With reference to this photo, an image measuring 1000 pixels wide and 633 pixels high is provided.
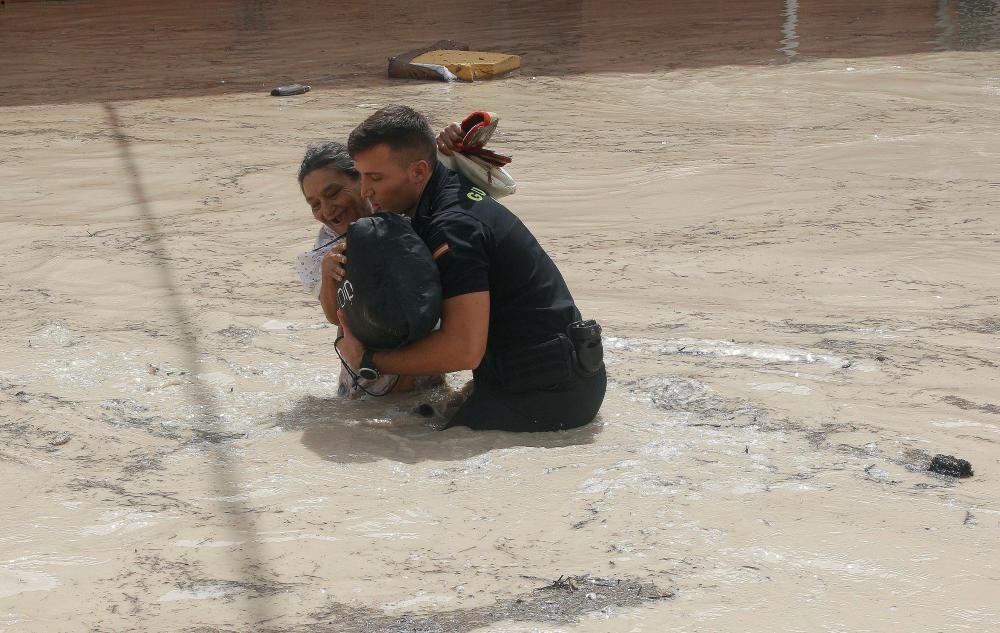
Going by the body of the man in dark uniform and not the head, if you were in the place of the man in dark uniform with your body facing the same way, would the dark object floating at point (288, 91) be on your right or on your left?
on your right

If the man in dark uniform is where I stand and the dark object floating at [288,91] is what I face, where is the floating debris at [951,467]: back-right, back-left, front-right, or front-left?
back-right

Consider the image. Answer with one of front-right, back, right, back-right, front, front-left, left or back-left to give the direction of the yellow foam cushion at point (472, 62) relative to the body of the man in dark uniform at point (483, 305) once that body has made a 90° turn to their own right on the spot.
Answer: front

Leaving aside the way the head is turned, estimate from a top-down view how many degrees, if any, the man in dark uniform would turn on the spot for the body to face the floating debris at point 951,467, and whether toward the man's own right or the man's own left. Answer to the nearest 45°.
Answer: approximately 180°

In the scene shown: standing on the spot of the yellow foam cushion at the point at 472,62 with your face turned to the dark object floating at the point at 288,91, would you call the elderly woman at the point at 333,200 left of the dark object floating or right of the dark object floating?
left

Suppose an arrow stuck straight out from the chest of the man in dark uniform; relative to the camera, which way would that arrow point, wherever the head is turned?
to the viewer's left
